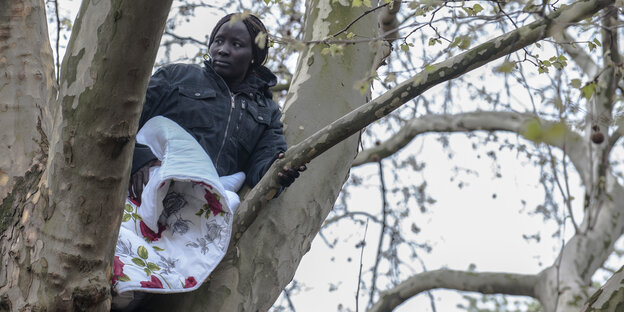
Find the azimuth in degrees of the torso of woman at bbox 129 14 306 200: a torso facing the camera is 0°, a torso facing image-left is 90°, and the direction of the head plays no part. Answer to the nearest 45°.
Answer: approximately 0°
